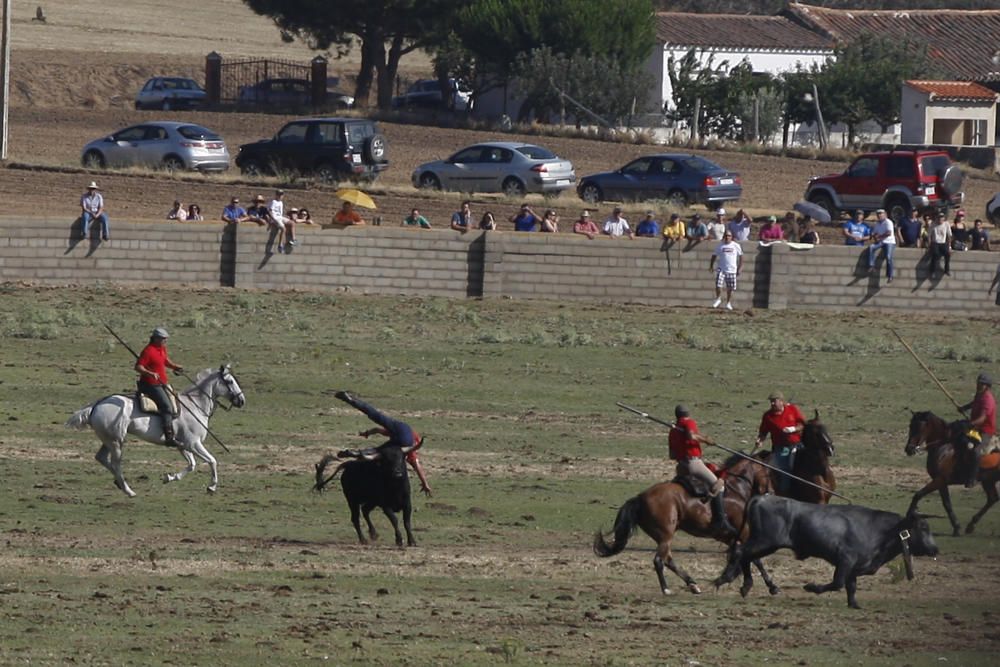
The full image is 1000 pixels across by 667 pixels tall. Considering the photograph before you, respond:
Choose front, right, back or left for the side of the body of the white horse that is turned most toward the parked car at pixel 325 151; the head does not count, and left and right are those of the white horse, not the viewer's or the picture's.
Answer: left

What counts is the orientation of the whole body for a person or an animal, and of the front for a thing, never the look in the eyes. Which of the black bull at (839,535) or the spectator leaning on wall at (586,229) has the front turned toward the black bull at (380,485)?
the spectator leaning on wall

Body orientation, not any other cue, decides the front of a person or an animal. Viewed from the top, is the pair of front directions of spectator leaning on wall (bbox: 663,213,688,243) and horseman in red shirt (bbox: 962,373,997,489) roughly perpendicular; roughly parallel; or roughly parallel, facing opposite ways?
roughly perpendicular

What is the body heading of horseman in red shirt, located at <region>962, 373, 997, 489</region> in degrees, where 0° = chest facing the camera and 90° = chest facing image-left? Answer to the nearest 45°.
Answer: approximately 90°

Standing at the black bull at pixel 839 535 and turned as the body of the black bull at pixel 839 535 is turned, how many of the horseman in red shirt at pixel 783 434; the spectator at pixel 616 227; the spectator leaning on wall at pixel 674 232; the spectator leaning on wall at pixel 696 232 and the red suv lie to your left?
5

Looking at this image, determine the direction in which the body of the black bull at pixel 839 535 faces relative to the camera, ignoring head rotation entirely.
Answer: to the viewer's right

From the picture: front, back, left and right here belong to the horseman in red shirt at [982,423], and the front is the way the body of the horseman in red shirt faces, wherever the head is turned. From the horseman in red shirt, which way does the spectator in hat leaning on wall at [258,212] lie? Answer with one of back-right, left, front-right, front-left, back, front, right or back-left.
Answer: front-right

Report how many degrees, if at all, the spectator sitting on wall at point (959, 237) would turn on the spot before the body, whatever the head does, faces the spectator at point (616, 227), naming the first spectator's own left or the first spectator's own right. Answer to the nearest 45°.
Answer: approximately 45° to the first spectator's own right

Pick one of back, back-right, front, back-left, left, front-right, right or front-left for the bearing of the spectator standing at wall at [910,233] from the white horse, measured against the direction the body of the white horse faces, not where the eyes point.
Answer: front-left

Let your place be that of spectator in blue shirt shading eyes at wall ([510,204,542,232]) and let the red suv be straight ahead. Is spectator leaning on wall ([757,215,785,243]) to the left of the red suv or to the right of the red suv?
right

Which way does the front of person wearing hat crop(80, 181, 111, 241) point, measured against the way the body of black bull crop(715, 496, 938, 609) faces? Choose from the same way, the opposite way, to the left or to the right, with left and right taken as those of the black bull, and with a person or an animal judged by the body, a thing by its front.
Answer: to the right

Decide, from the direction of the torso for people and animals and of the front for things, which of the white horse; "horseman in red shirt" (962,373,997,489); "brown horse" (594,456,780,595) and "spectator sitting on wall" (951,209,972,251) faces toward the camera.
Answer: the spectator sitting on wall

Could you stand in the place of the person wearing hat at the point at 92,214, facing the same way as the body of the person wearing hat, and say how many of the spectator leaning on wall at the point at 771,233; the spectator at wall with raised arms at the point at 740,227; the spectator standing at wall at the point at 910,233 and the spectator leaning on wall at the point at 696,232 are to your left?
4
